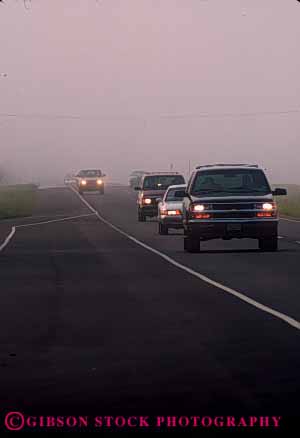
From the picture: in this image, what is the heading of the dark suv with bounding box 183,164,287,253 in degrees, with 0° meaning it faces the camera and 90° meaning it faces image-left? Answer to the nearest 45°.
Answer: approximately 0°
